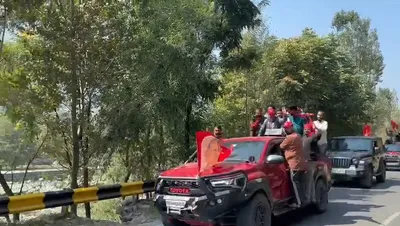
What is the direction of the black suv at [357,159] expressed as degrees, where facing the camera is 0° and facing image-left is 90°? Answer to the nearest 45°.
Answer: approximately 45°

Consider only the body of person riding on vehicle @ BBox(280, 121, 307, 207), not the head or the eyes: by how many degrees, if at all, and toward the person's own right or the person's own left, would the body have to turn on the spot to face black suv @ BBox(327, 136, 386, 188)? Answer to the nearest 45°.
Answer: approximately 90° to the person's own right

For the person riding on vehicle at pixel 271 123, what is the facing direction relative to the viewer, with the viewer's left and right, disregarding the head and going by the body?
facing the viewer and to the left of the viewer

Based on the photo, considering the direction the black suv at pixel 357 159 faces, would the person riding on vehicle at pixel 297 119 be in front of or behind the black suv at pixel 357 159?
in front
